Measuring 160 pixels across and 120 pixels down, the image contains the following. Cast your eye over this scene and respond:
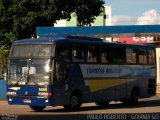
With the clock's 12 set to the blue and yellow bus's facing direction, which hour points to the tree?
The tree is roughly at 4 o'clock from the blue and yellow bus.

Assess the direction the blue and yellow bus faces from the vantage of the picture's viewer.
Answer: facing the viewer and to the left of the viewer
